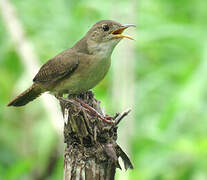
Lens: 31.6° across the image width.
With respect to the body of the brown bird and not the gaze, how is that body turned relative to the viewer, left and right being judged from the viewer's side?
facing to the right of the viewer
